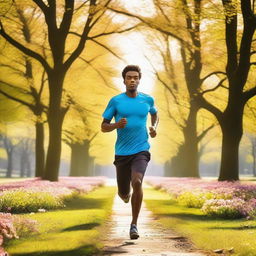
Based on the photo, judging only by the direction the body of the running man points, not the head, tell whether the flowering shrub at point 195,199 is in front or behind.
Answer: behind

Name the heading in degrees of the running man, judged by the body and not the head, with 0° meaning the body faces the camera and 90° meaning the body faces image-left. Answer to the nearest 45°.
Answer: approximately 0°

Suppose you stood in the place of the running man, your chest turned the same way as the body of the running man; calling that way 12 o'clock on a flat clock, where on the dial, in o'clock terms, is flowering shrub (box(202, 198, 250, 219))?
The flowering shrub is roughly at 7 o'clock from the running man.

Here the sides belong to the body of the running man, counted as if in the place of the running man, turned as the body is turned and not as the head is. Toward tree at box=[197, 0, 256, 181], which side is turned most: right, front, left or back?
back

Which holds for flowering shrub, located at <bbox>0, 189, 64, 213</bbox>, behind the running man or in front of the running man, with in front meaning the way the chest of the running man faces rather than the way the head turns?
behind

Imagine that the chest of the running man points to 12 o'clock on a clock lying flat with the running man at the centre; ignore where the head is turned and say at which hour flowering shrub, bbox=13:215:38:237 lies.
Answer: The flowering shrub is roughly at 4 o'clock from the running man.

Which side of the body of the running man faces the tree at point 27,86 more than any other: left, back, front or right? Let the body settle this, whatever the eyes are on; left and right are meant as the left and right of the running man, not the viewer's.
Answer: back

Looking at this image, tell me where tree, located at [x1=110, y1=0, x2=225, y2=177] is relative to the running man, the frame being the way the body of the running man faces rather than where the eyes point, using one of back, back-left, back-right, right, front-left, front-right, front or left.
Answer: back

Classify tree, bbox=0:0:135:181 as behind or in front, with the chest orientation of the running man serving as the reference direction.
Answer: behind
